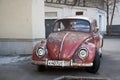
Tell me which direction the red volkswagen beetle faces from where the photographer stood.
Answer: facing the viewer and to the left of the viewer
